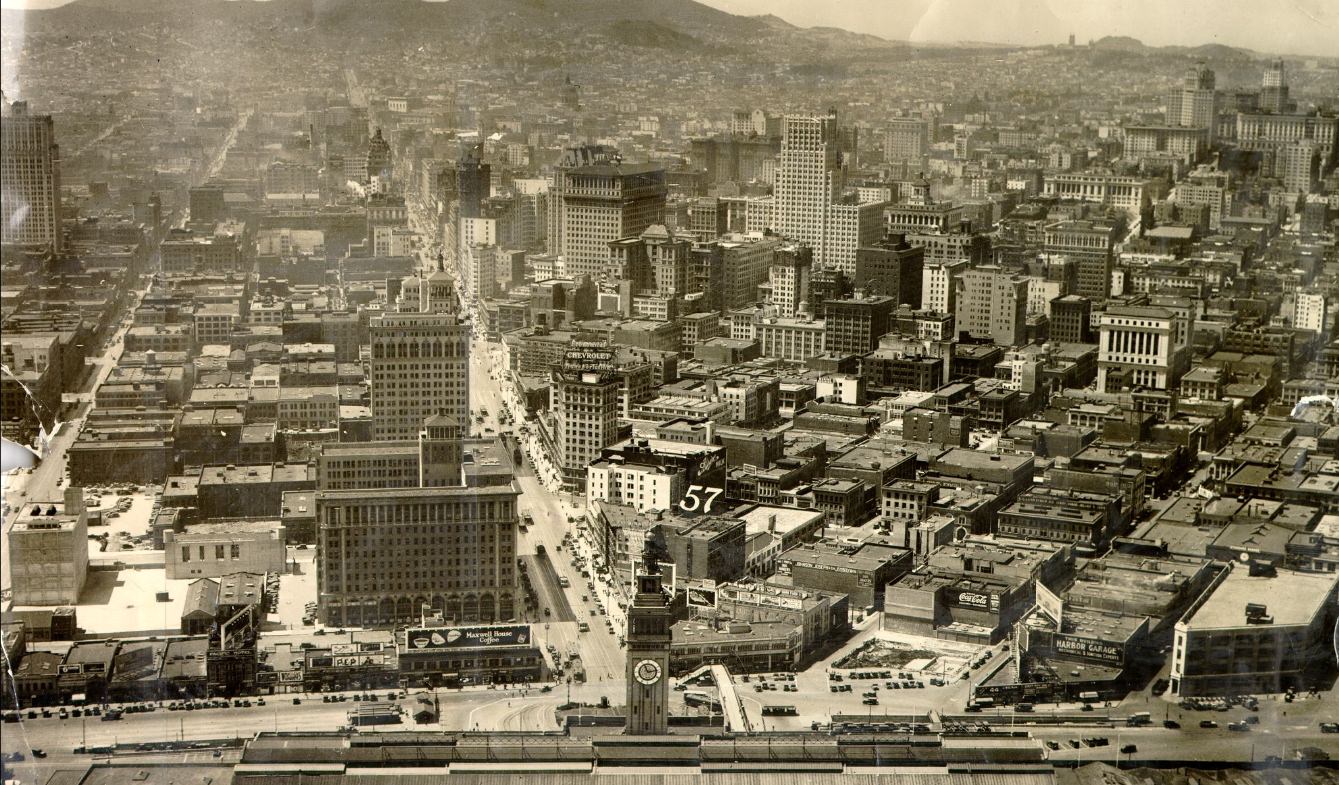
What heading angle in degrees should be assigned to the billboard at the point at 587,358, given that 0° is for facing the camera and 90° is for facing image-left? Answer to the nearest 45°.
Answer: approximately 0°

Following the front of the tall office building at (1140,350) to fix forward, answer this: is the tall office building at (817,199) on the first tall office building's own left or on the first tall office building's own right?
on the first tall office building's own right

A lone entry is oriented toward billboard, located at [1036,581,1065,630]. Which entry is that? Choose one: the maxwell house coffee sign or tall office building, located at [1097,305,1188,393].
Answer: the tall office building

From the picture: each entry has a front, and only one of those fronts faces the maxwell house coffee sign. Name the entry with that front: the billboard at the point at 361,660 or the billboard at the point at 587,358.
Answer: the billboard at the point at 587,358

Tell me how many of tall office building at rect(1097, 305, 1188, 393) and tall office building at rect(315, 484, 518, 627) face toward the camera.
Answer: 2

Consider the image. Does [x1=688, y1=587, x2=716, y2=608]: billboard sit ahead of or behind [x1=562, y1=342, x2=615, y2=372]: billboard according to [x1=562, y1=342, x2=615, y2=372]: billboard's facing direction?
ahead

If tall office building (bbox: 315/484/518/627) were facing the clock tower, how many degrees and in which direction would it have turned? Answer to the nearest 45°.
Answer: approximately 45° to its left

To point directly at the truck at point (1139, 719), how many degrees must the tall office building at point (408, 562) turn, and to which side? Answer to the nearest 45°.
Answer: approximately 45° to its left

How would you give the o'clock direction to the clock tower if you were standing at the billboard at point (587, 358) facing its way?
The clock tower is roughly at 12 o'clock from the billboard.

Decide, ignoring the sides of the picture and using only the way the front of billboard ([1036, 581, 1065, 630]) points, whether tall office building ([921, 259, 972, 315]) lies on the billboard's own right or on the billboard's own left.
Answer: on the billboard's own right

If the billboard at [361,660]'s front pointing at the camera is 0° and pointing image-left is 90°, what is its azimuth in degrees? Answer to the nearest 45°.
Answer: approximately 0°

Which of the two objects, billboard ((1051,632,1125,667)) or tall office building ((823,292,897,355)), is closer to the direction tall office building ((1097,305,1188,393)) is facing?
the billboard
